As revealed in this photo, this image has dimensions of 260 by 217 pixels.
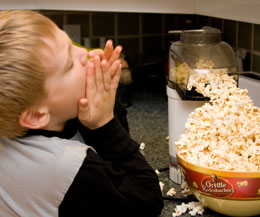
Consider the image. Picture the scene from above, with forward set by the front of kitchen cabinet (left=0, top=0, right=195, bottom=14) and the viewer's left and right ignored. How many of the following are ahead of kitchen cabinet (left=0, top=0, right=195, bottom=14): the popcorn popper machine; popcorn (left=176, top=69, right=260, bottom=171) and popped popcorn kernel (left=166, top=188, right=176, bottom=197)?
3

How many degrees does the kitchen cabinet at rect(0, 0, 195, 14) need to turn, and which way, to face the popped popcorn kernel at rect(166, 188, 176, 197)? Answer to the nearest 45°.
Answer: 0° — it already faces it

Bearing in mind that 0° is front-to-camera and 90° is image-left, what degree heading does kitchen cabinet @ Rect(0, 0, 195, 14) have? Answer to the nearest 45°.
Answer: approximately 0°

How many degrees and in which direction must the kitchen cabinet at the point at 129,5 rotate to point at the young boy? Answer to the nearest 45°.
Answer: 0° — it already faces them

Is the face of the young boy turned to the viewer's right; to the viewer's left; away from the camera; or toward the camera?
to the viewer's right
